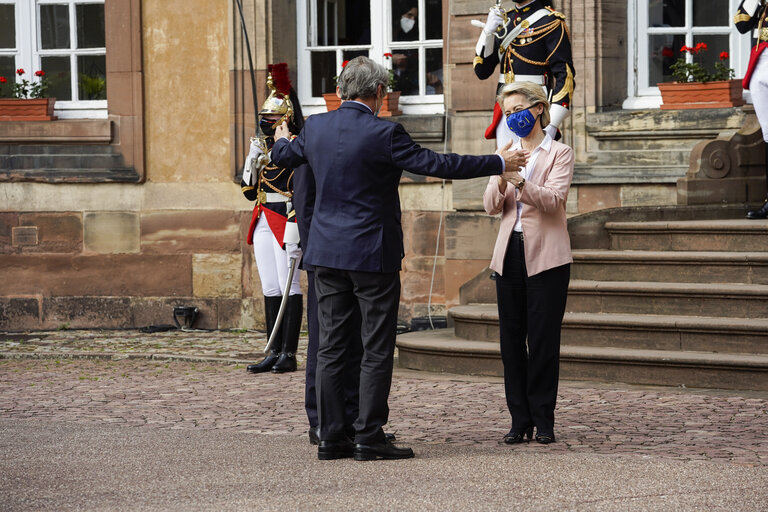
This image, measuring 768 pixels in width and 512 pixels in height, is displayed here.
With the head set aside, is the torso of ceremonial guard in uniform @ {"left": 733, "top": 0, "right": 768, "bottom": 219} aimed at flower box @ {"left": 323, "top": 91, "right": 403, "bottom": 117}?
no

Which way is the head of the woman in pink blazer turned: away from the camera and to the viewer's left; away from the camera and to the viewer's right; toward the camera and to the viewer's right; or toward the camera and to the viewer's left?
toward the camera and to the viewer's left

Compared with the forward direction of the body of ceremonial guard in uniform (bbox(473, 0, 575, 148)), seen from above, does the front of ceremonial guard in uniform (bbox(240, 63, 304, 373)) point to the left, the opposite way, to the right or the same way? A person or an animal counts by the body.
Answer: the same way

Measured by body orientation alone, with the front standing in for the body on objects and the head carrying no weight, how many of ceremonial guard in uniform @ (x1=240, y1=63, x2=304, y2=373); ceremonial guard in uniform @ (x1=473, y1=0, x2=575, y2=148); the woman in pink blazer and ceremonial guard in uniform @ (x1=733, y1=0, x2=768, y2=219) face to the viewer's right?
0

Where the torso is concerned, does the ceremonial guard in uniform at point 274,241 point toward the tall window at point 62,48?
no

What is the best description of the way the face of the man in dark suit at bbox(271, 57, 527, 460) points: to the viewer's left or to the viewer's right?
to the viewer's right

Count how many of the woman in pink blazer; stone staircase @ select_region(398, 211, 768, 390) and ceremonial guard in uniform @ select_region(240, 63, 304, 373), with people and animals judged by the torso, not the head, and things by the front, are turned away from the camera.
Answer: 0

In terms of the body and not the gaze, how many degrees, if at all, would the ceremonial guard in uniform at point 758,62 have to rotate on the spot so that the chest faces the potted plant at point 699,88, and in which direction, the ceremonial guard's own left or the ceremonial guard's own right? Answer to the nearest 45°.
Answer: approximately 135° to the ceremonial guard's own right

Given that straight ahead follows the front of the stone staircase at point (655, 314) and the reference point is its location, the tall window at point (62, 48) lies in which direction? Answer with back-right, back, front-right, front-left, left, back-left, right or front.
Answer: back-right

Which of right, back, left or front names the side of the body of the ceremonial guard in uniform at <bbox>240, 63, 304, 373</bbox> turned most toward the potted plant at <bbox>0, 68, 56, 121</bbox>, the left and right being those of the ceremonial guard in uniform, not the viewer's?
right

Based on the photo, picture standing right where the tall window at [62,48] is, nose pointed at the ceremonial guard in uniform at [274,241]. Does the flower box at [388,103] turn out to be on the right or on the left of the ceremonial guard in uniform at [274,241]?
left

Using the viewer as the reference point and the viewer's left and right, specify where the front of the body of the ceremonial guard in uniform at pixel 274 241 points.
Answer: facing the viewer and to the left of the viewer

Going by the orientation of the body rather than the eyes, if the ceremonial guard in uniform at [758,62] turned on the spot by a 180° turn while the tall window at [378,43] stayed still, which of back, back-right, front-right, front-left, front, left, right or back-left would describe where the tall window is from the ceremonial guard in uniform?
left

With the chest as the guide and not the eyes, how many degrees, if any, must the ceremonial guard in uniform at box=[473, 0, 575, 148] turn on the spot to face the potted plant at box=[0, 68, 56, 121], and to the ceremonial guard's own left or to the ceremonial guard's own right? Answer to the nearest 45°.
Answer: approximately 90° to the ceremonial guard's own right

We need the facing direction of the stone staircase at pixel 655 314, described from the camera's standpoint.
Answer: facing the viewer

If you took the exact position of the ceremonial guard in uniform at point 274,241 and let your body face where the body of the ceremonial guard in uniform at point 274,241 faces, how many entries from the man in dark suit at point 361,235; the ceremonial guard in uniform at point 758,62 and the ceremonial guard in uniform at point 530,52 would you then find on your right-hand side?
0

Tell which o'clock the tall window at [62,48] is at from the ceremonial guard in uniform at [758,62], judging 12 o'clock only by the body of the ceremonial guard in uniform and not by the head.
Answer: The tall window is roughly at 2 o'clock from the ceremonial guard in uniform.
